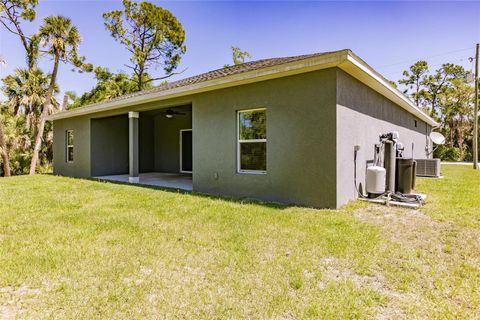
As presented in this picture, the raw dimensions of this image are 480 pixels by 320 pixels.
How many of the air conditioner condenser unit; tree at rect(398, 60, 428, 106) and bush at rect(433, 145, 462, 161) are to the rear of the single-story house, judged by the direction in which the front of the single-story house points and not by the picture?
0

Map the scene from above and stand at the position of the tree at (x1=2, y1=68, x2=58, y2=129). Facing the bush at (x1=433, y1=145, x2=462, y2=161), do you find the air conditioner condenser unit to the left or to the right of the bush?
right

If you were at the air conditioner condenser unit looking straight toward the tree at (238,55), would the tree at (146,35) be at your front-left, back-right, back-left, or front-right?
front-left

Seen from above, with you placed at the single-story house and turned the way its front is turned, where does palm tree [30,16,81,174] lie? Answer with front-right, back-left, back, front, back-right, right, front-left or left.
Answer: left

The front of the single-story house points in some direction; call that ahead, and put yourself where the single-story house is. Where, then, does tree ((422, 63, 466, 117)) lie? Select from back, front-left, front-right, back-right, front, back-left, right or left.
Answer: front

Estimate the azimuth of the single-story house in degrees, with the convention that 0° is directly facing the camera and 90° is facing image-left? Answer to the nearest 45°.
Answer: approximately 225°

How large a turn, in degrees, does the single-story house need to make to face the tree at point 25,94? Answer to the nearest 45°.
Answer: approximately 90° to its left

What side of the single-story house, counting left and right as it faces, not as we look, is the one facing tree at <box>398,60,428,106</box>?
front

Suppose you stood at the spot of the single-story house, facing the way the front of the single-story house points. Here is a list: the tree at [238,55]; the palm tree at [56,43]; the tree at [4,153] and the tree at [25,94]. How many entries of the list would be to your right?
0

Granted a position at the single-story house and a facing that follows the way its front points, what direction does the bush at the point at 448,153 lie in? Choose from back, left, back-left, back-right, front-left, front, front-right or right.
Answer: front

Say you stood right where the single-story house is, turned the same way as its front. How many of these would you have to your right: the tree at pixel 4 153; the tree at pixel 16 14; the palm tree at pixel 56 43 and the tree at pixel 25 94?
0

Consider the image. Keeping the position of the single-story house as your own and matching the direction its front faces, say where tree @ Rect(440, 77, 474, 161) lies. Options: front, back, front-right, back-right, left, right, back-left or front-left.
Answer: front

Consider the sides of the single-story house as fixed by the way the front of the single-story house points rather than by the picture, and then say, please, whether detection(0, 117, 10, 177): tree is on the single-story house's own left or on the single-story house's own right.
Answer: on the single-story house's own left

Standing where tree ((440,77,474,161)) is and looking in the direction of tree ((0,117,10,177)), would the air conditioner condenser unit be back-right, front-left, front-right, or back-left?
front-left

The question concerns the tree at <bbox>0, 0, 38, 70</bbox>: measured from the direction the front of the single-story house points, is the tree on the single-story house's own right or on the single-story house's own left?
on the single-story house's own left

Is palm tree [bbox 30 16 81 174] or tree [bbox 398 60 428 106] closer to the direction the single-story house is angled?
the tree
